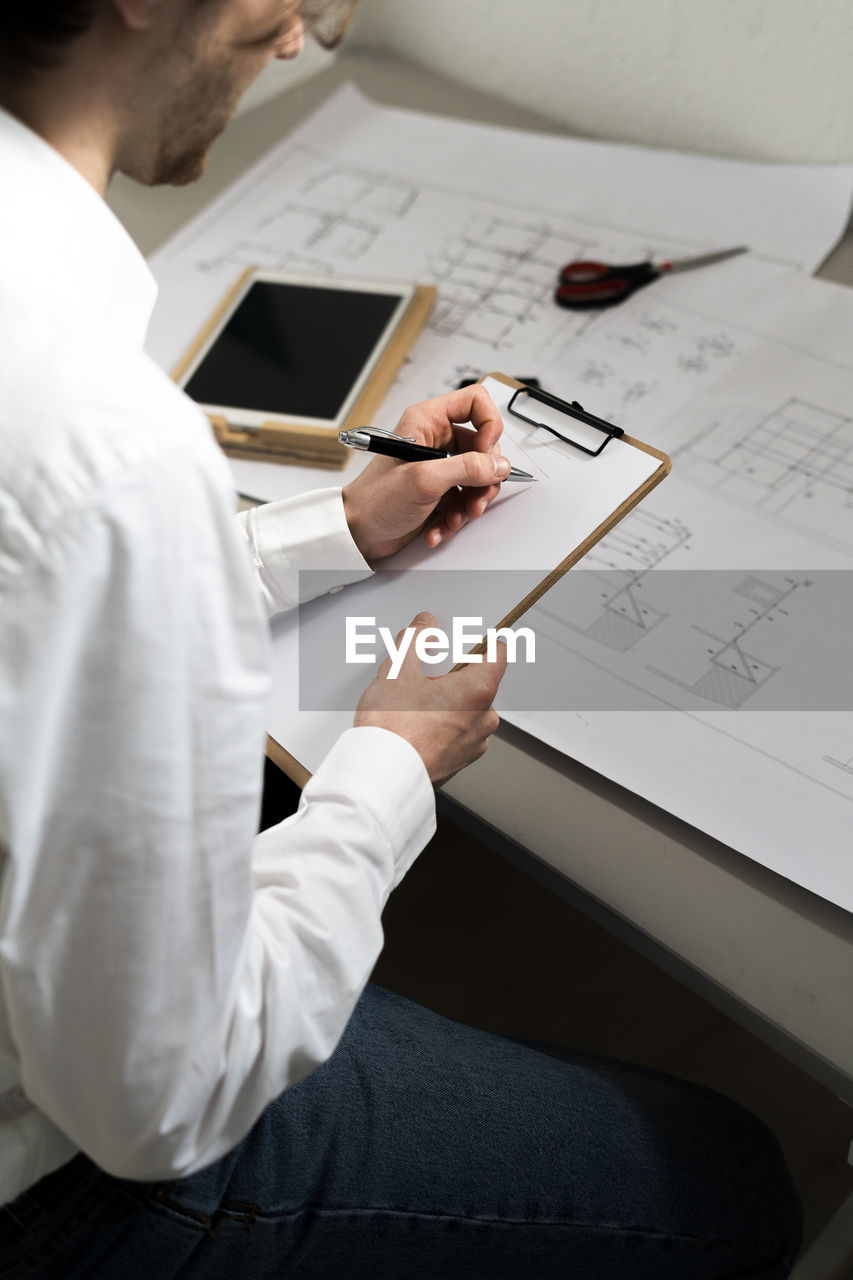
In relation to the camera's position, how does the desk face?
facing the viewer and to the left of the viewer

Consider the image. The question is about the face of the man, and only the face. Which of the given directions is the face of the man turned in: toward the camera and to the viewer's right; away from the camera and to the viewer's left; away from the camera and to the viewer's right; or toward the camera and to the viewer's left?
away from the camera and to the viewer's right
